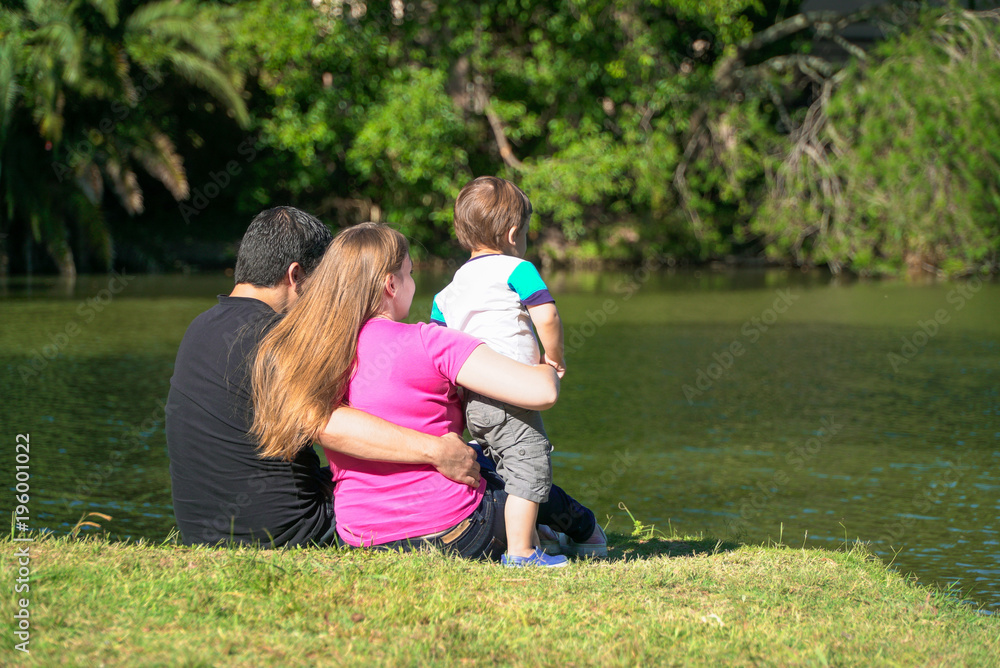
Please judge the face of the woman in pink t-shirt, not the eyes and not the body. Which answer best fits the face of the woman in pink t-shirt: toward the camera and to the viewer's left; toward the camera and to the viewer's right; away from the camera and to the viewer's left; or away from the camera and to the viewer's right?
away from the camera and to the viewer's right

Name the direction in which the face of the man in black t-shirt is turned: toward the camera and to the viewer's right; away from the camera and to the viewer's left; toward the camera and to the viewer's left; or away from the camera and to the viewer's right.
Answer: away from the camera and to the viewer's right

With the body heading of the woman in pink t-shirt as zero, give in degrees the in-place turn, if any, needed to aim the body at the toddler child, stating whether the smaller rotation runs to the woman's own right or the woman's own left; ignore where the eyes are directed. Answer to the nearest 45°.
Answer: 0° — they already face them

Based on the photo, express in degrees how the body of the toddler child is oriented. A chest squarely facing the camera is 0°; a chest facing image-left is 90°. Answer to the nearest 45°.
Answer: approximately 225°

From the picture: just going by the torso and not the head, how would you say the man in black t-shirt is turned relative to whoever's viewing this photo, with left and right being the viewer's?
facing away from the viewer and to the right of the viewer

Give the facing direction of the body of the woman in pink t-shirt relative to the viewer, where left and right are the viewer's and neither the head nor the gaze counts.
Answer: facing away from the viewer and to the right of the viewer
